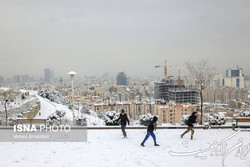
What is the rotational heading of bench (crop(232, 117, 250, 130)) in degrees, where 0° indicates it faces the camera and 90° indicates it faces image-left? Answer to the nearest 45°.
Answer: approximately 0°

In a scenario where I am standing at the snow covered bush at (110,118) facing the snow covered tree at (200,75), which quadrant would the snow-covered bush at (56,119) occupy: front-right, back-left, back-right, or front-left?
back-left

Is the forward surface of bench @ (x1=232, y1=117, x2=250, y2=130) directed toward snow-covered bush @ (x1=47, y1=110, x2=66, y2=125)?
no

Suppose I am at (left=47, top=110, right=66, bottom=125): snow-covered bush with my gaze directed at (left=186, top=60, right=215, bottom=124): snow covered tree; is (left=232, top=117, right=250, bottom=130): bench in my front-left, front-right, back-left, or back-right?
front-right

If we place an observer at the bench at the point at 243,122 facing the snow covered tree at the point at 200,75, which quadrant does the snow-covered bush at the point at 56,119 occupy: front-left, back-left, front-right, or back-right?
front-left

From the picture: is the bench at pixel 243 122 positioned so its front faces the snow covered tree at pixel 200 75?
no

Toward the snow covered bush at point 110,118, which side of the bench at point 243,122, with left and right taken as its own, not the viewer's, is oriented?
right
